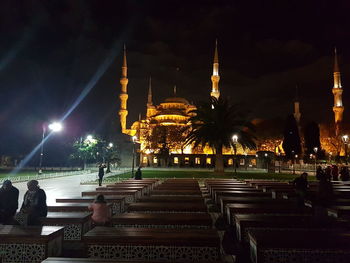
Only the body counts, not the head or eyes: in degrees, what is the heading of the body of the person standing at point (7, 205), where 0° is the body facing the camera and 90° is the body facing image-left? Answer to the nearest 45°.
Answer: approximately 180°

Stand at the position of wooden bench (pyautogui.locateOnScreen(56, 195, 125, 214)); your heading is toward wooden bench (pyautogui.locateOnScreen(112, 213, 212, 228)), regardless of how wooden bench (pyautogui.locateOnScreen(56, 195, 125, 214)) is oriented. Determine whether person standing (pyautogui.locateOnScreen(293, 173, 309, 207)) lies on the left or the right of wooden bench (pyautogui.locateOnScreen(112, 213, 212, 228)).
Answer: left

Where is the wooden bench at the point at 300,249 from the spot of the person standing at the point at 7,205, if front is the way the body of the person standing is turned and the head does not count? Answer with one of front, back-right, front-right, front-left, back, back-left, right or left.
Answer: back-right

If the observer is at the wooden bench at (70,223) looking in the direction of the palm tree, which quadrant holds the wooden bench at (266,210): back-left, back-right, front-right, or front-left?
front-right

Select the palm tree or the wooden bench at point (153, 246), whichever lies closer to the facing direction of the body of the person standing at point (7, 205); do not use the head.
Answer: the palm tree

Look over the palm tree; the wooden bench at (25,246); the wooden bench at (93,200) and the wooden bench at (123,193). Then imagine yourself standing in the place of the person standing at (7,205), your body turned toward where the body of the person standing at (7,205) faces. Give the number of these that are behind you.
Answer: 1

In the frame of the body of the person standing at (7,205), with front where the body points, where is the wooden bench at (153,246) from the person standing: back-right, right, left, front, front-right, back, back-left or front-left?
back-right

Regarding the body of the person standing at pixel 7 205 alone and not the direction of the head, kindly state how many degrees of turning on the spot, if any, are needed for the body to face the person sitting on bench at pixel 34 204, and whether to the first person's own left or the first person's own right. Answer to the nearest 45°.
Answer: approximately 135° to the first person's own right

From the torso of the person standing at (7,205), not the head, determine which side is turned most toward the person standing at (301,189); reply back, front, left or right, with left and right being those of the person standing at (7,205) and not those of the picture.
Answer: right

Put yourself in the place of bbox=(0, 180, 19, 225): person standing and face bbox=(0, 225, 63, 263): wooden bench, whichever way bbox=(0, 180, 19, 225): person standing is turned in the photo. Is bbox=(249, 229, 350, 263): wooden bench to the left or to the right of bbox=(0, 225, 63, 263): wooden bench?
left

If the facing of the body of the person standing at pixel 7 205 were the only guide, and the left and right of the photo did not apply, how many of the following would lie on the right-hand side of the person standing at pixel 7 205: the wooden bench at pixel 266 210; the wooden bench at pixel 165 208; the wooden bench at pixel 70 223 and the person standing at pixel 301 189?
4

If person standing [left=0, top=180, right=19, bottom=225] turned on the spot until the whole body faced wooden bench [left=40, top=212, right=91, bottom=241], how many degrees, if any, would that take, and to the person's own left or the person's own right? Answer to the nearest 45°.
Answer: approximately 90° to the person's own right

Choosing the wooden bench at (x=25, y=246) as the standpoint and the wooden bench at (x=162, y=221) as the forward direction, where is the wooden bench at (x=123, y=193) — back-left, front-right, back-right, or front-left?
front-left

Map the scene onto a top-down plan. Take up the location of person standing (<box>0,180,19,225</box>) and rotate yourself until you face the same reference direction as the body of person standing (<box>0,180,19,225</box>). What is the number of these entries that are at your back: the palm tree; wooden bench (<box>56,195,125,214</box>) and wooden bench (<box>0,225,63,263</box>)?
1

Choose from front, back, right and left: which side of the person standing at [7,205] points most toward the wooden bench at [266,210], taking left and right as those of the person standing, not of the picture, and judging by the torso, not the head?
right

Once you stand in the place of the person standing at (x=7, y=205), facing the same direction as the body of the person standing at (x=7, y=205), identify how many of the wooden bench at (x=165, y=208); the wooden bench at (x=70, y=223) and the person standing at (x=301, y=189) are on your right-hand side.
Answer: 3

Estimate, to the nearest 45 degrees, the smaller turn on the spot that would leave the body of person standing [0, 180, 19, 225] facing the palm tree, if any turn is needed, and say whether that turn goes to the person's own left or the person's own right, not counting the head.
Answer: approximately 45° to the person's own right

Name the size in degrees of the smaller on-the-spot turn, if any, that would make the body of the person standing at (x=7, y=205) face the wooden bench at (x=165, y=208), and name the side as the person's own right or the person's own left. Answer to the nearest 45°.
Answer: approximately 90° to the person's own right
